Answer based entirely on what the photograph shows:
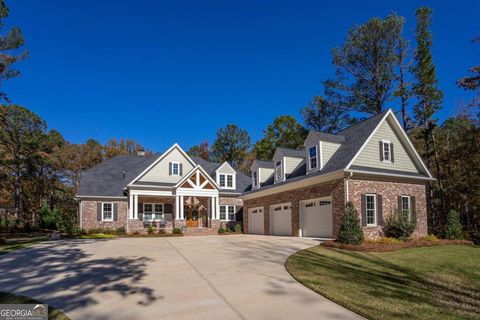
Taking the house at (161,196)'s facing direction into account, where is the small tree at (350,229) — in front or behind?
in front

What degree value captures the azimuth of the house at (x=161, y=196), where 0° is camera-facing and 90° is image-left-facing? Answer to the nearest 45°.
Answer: approximately 0°

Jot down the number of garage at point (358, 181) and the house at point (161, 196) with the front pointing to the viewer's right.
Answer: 0

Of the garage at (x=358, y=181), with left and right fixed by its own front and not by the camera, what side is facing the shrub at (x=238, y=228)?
right

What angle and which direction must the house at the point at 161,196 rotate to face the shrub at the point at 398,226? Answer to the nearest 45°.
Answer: approximately 45° to its left

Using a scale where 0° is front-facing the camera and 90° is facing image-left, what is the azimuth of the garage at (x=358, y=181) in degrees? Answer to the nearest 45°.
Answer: approximately 45°
